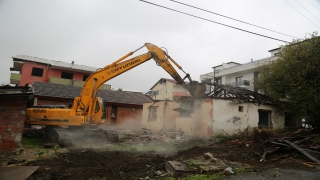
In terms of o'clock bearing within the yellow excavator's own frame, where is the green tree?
The green tree is roughly at 12 o'clock from the yellow excavator.

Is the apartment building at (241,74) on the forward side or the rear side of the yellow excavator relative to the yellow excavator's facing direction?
on the forward side

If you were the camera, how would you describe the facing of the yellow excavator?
facing to the right of the viewer

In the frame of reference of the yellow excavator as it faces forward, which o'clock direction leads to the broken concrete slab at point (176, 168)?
The broken concrete slab is roughly at 2 o'clock from the yellow excavator.

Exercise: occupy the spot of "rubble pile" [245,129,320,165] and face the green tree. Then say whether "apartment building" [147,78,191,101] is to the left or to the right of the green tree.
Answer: left

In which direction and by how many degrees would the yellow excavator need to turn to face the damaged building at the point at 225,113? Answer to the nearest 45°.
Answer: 0° — it already faces it

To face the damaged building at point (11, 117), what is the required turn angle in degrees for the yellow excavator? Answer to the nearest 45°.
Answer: approximately 135° to its right

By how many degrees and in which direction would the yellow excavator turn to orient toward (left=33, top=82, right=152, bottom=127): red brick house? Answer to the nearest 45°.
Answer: approximately 90° to its left

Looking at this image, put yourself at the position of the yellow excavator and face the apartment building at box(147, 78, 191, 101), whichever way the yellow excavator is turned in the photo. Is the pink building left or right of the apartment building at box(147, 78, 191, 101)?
left

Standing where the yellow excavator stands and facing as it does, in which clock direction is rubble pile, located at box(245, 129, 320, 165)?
The rubble pile is roughly at 1 o'clock from the yellow excavator.

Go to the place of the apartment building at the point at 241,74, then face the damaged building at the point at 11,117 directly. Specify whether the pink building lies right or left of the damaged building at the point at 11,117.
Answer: right
